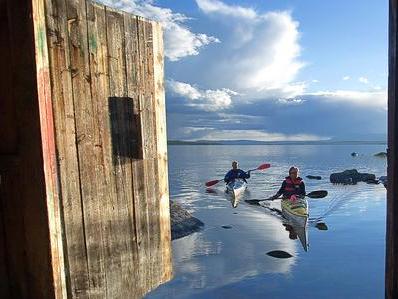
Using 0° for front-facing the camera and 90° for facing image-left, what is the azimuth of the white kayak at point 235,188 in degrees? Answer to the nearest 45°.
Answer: approximately 0°

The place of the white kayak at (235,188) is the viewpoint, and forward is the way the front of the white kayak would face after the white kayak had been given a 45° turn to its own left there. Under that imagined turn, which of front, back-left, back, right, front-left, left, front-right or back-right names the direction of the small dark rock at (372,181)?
left

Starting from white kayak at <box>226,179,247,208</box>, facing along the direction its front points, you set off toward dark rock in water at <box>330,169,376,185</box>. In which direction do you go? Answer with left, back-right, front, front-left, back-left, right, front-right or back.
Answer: back-left

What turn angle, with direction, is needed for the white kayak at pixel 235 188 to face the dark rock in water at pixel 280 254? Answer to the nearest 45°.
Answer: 0° — it already faces it

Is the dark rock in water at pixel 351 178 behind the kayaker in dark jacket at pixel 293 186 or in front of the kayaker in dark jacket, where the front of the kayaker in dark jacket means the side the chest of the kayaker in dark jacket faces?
behind

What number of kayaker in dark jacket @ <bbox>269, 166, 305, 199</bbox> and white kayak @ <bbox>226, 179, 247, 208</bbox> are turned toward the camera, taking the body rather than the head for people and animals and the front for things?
2

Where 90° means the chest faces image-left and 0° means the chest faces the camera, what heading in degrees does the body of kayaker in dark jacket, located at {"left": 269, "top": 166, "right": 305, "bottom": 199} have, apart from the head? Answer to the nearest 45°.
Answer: approximately 0°
